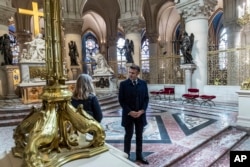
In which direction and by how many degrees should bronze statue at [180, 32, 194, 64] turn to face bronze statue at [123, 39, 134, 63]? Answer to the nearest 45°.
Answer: approximately 90° to its right

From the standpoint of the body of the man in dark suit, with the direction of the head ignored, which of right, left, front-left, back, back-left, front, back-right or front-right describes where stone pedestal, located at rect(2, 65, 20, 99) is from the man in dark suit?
back-right

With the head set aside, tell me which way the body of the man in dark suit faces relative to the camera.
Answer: toward the camera

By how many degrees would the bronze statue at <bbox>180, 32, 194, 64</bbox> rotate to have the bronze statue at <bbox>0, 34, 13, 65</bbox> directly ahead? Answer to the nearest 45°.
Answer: approximately 45° to its right

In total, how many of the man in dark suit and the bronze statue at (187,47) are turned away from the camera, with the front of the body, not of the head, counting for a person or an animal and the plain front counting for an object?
0

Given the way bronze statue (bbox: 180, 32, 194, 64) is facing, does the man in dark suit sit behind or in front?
in front

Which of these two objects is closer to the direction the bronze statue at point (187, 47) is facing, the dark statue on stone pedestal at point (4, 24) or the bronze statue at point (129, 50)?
the dark statue on stone pedestal

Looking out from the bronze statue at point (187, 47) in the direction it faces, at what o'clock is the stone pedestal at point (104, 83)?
The stone pedestal is roughly at 2 o'clock from the bronze statue.

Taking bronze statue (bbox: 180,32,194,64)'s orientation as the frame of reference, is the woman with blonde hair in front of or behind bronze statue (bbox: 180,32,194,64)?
in front

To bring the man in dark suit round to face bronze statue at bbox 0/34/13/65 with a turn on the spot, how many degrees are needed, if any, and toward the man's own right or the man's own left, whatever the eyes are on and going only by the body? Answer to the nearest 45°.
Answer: approximately 135° to the man's own right

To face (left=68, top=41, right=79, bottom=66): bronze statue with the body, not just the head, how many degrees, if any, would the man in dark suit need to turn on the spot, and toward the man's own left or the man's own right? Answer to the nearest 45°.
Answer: approximately 180°

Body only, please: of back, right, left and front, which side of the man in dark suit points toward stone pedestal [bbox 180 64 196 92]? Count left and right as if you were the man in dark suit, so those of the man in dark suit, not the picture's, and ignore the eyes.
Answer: back

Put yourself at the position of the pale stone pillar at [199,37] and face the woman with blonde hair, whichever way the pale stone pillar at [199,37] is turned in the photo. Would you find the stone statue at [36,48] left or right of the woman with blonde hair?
right

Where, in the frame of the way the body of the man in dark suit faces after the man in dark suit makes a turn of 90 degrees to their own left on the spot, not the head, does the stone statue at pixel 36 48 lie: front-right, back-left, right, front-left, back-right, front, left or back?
back-left

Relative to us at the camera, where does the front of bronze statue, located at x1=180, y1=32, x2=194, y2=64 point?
facing the viewer and to the left of the viewer
